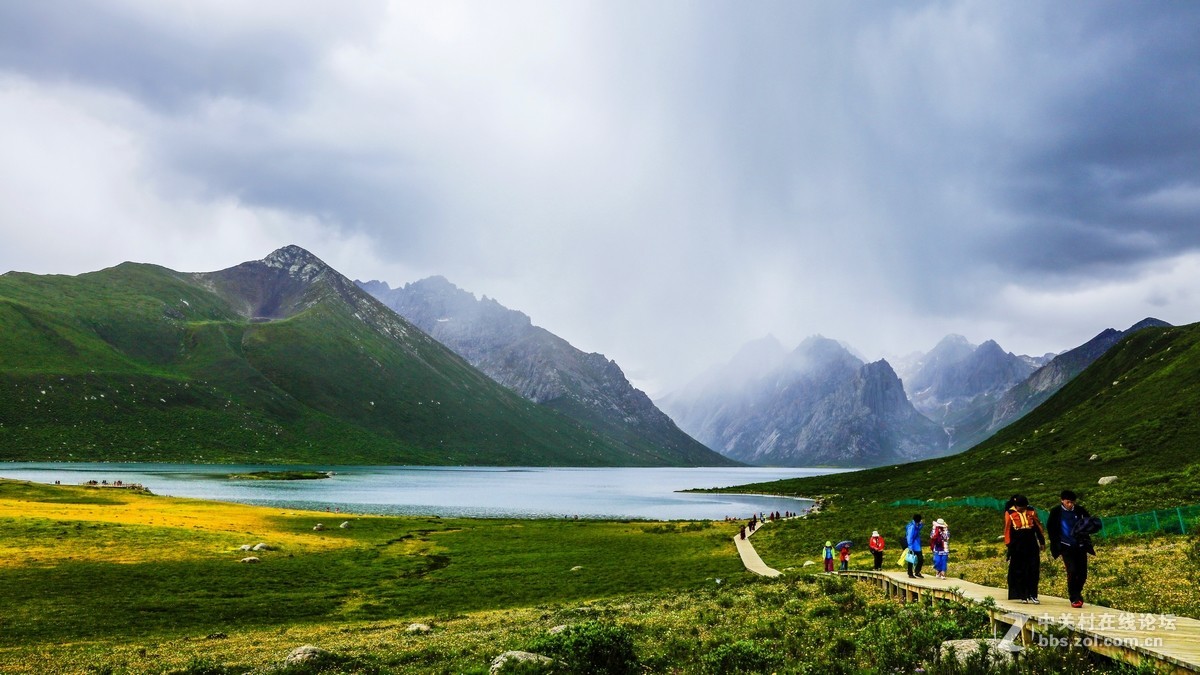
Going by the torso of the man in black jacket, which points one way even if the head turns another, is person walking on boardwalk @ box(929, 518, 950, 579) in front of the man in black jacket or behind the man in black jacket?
behind

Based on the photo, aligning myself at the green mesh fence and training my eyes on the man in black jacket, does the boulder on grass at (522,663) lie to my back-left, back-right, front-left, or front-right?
front-right

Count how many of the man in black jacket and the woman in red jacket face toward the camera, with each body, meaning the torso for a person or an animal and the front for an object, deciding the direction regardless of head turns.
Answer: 2

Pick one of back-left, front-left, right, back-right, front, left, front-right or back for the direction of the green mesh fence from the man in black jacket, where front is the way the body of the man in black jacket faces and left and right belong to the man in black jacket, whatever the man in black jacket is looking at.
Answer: back

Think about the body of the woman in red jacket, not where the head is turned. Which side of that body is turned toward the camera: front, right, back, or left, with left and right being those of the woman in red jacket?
front

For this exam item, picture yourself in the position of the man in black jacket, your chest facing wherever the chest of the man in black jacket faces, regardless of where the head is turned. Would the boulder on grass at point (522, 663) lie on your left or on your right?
on your right

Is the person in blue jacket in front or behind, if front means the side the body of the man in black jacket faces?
behind

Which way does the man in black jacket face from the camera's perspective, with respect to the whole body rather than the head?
toward the camera

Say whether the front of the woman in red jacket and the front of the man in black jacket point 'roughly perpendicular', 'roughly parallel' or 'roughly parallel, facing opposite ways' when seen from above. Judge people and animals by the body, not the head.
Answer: roughly parallel

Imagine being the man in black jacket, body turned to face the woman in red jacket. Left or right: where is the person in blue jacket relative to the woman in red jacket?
right
